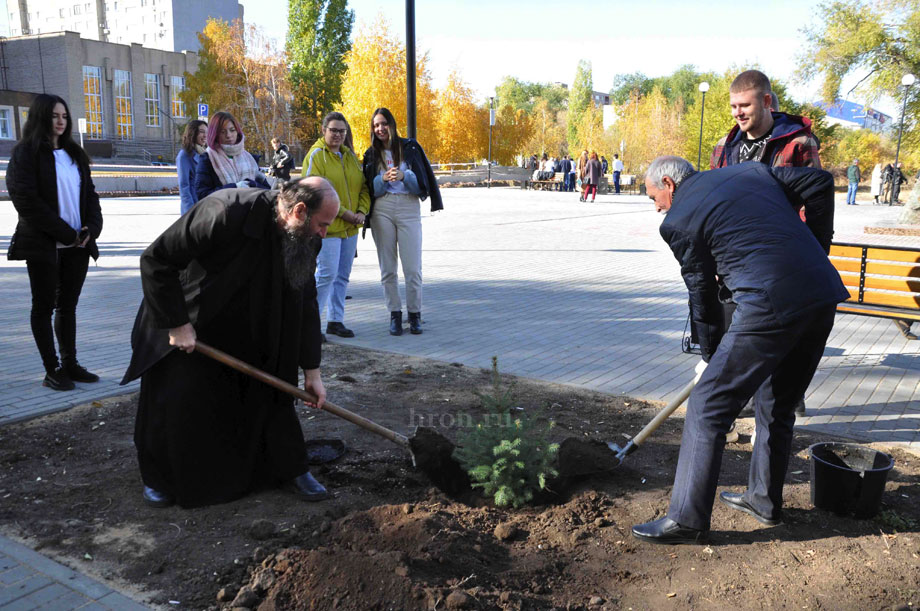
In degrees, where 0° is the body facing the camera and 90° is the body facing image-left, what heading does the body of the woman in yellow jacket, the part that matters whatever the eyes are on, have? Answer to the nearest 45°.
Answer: approximately 315°

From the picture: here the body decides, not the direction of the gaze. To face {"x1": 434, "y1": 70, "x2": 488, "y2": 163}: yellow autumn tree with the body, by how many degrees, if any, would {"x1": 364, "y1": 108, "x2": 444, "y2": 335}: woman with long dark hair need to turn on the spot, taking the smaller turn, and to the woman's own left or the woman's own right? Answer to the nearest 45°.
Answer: approximately 180°

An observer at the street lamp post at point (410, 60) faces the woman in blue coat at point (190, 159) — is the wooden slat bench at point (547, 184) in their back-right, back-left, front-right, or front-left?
back-right

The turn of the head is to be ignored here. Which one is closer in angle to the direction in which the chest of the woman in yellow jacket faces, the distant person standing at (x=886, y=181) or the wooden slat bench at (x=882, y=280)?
the wooden slat bench

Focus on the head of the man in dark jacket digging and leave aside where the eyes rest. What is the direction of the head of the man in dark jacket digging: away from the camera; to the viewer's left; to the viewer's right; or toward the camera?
to the viewer's left

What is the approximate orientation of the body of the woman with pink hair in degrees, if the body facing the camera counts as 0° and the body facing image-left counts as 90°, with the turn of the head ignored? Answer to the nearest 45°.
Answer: approximately 315°

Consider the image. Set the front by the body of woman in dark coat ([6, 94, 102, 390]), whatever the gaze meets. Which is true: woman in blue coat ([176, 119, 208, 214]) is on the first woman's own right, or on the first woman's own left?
on the first woman's own left

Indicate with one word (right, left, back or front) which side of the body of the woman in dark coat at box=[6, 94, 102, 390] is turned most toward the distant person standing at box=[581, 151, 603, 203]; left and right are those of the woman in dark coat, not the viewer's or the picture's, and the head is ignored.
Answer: left
